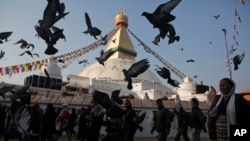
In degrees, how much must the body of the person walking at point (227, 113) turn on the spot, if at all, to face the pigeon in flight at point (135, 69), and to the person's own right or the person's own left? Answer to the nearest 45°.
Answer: approximately 90° to the person's own right

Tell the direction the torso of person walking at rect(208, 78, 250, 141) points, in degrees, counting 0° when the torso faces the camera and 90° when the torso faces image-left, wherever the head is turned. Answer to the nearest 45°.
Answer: approximately 45°

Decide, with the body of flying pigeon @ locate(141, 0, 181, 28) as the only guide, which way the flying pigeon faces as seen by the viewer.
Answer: to the viewer's left
